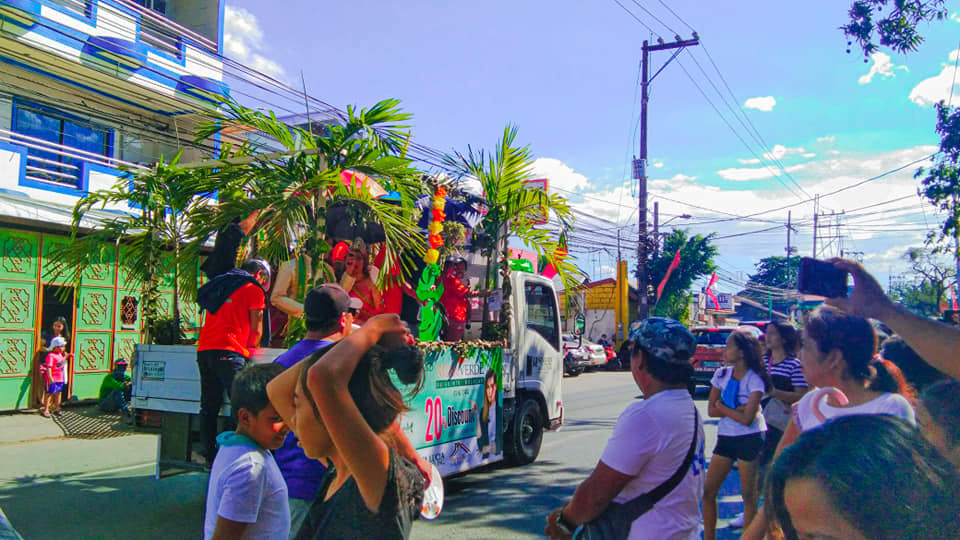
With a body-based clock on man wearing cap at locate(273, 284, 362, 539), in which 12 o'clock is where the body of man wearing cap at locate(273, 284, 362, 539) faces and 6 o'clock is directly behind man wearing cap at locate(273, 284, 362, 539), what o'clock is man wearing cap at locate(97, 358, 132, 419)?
man wearing cap at locate(97, 358, 132, 419) is roughly at 10 o'clock from man wearing cap at locate(273, 284, 362, 539).

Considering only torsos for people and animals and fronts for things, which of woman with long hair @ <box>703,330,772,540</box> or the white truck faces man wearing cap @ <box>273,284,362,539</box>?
the woman with long hair

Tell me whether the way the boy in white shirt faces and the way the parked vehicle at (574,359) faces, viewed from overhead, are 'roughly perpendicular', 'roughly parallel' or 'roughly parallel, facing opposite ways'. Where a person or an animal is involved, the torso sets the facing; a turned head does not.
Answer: roughly perpendicular

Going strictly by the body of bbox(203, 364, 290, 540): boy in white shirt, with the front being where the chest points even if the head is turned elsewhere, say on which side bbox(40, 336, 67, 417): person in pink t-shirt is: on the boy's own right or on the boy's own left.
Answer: on the boy's own left

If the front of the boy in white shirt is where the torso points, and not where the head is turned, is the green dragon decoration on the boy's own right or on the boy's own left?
on the boy's own left

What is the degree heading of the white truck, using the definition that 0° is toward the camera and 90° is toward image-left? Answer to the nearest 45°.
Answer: approximately 225°

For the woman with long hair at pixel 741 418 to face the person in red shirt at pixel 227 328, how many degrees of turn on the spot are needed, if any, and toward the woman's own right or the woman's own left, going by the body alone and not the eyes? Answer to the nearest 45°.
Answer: approximately 45° to the woman's own right

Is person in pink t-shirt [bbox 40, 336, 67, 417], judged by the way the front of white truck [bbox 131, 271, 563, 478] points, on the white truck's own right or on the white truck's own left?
on the white truck's own left

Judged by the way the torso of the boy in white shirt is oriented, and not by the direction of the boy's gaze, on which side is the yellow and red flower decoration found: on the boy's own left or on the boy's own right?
on the boy's own left

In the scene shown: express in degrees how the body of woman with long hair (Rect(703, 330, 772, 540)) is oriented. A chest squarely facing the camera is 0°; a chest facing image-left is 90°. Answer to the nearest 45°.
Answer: approximately 45°

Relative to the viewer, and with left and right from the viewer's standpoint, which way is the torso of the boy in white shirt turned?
facing to the right of the viewer

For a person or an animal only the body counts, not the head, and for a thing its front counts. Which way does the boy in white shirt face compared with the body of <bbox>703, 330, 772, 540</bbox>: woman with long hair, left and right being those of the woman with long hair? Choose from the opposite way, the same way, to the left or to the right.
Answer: the opposite way

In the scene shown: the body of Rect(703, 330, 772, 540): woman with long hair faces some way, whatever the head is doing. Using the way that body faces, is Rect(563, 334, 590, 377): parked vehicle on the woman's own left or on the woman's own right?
on the woman's own right
